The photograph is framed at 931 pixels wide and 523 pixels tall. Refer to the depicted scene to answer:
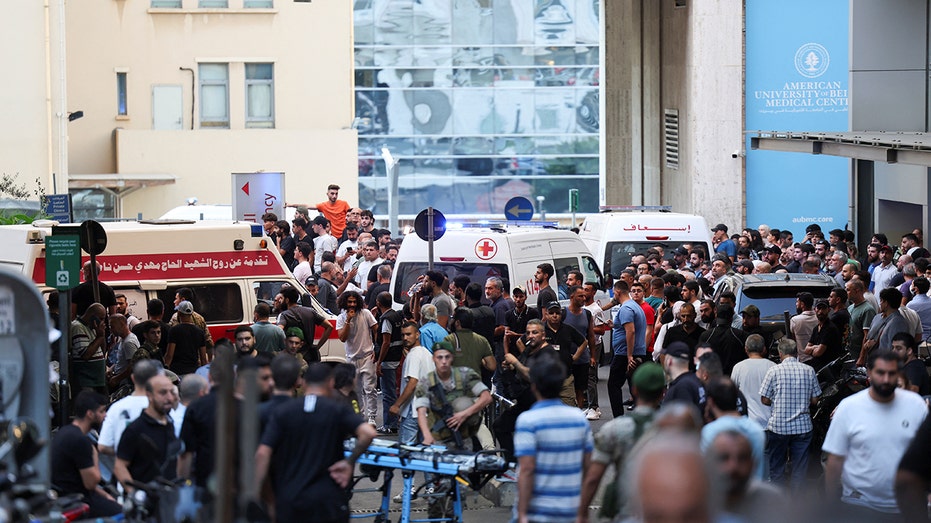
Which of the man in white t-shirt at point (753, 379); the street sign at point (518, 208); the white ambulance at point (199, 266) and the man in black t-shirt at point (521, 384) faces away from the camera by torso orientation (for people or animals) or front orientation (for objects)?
the man in white t-shirt

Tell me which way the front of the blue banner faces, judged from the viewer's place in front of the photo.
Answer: facing the viewer

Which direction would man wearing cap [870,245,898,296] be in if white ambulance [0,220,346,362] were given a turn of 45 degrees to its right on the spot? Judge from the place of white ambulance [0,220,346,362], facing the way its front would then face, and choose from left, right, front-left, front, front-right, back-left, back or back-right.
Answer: front-left

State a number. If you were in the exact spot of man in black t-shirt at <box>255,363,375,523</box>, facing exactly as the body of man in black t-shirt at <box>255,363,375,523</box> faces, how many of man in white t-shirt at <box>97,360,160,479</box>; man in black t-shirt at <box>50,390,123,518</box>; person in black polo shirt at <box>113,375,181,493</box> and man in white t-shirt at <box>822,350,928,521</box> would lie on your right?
1

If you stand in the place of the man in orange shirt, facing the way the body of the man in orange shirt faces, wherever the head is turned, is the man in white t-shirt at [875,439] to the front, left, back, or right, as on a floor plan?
front

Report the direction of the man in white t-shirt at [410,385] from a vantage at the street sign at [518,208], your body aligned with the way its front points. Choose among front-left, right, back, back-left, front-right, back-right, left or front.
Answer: front

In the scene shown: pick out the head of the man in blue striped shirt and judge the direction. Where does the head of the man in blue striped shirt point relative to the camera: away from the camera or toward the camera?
away from the camera

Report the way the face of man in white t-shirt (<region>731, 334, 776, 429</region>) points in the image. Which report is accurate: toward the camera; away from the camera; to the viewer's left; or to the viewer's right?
away from the camera

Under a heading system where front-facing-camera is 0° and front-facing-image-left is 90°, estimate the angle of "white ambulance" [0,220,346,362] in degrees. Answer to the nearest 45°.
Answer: approximately 270°

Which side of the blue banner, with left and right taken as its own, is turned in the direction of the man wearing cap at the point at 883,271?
front

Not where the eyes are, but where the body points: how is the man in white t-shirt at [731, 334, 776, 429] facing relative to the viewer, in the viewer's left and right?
facing away from the viewer

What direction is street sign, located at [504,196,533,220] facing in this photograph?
toward the camera

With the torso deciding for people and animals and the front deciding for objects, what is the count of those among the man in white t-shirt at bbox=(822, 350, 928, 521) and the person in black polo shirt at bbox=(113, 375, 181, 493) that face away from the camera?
0

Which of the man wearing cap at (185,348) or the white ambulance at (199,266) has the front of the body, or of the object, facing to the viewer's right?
the white ambulance

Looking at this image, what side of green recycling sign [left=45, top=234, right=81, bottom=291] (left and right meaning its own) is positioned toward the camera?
front
